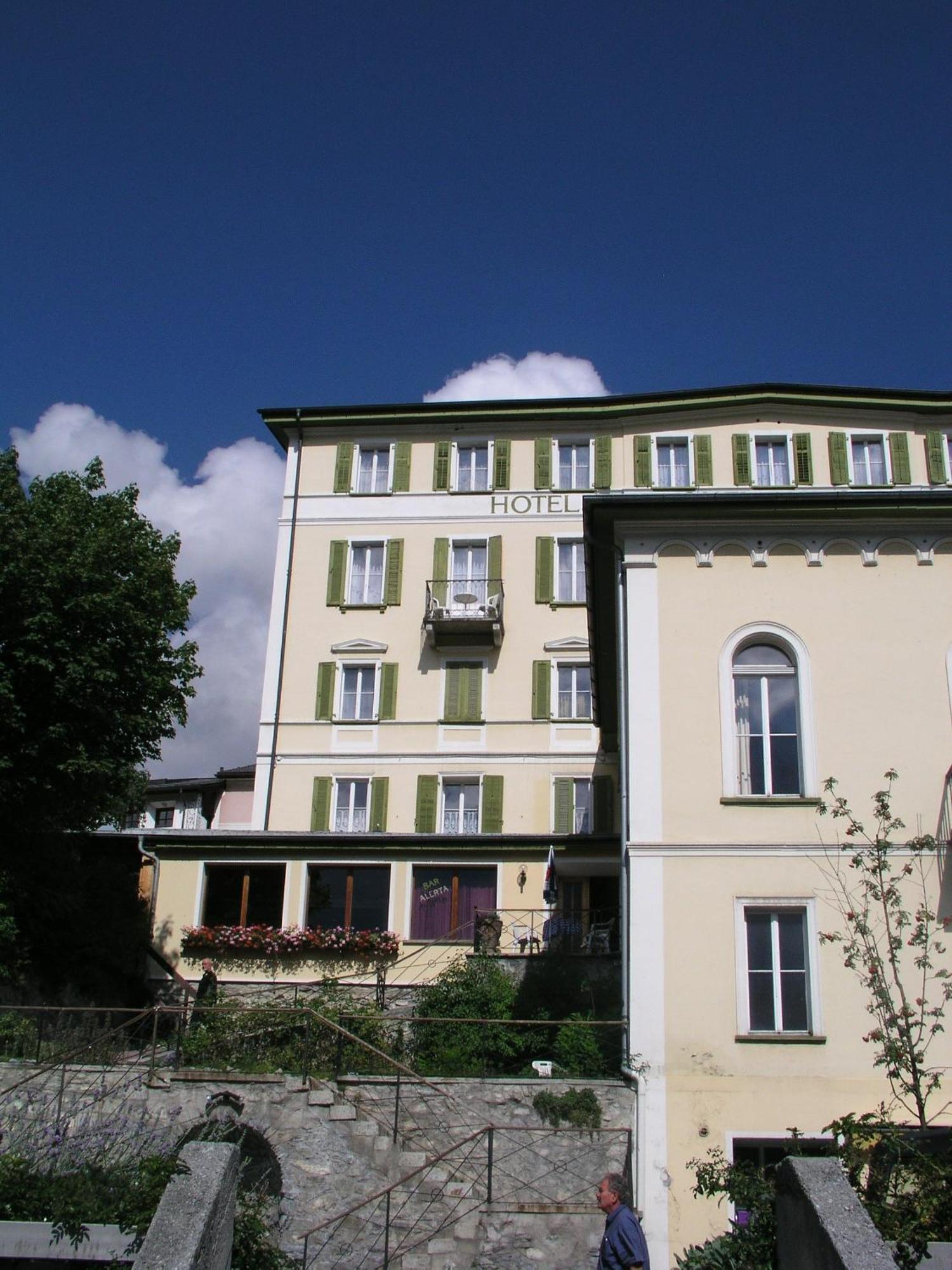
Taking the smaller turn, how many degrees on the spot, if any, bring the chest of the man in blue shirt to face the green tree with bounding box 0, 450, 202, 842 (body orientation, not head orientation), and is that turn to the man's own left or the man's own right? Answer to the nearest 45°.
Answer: approximately 45° to the man's own right

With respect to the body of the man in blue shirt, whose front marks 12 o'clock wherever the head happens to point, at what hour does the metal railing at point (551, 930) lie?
The metal railing is roughly at 3 o'clock from the man in blue shirt.

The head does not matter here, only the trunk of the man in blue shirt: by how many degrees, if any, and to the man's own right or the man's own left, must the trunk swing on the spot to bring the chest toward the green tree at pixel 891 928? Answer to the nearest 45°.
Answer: approximately 135° to the man's own right

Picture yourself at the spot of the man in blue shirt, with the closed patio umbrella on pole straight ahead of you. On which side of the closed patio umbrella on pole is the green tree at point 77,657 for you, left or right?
left

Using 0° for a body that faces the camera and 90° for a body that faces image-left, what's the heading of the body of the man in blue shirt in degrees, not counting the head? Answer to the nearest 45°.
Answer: approximately 90°

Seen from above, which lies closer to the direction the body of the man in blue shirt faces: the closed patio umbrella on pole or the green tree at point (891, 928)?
the closed patio umbrella on pole

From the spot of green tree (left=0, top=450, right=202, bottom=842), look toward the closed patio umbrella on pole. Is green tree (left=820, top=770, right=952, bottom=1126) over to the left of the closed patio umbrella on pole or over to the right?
right

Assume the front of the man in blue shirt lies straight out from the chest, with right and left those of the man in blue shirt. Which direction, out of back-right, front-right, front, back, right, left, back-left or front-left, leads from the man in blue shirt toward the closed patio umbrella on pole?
right

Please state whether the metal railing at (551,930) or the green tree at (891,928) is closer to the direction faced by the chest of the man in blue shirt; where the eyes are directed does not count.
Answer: the metal railing
